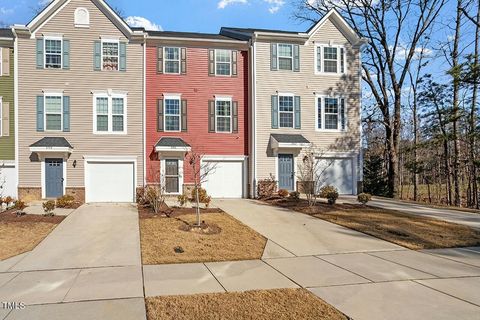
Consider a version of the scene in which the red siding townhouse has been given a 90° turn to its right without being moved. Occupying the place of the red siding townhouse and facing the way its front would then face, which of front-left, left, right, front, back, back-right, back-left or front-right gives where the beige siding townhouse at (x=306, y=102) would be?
back

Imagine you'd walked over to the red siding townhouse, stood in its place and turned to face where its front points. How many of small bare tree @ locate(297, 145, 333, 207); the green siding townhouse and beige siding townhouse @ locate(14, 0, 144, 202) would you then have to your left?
1

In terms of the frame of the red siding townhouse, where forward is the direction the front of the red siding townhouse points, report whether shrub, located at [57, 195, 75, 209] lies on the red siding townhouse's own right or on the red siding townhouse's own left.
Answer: on the red siding townhouse's own right

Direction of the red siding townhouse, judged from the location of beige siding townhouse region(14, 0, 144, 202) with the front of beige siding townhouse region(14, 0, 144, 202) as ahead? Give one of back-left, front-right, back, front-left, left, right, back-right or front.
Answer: left

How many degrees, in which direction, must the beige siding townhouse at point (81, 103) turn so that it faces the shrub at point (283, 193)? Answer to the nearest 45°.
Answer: approximately 90° to its left

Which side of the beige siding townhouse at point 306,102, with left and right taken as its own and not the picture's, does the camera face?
front

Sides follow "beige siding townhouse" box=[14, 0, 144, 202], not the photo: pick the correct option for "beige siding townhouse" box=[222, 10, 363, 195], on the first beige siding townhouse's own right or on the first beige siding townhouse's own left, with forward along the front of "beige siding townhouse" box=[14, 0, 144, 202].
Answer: on the first beige siding townhouse's own left

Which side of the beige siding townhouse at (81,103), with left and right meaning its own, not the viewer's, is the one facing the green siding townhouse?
right

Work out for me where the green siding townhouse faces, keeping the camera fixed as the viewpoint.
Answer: facing the viewer

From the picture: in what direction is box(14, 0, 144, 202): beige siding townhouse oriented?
toward the camera

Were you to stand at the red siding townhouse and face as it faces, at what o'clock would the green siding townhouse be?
The green siding townhouse is roughly at 3 o'clock from the red siding townhouse.
